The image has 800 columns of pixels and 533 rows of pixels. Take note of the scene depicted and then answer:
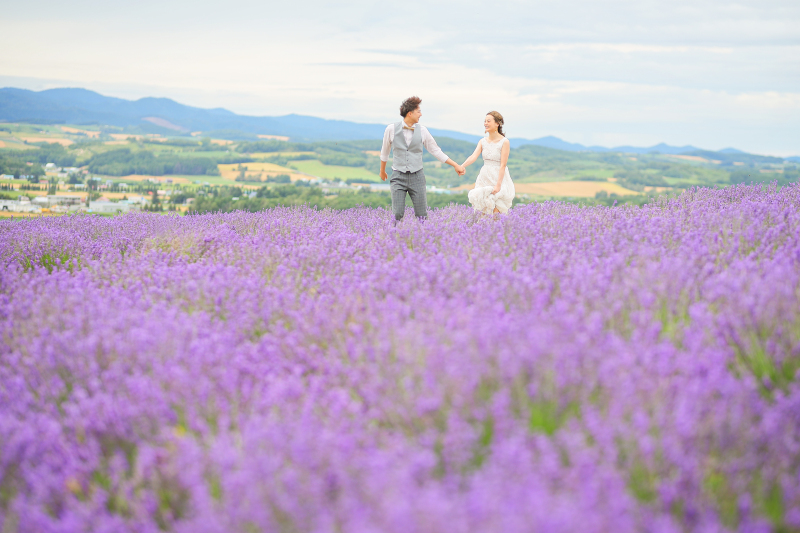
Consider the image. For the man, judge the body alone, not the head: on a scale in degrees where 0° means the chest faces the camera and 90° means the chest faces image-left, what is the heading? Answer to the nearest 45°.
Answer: approximately 0°

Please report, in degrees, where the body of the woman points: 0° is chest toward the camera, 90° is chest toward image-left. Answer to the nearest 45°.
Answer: approximately 45°
